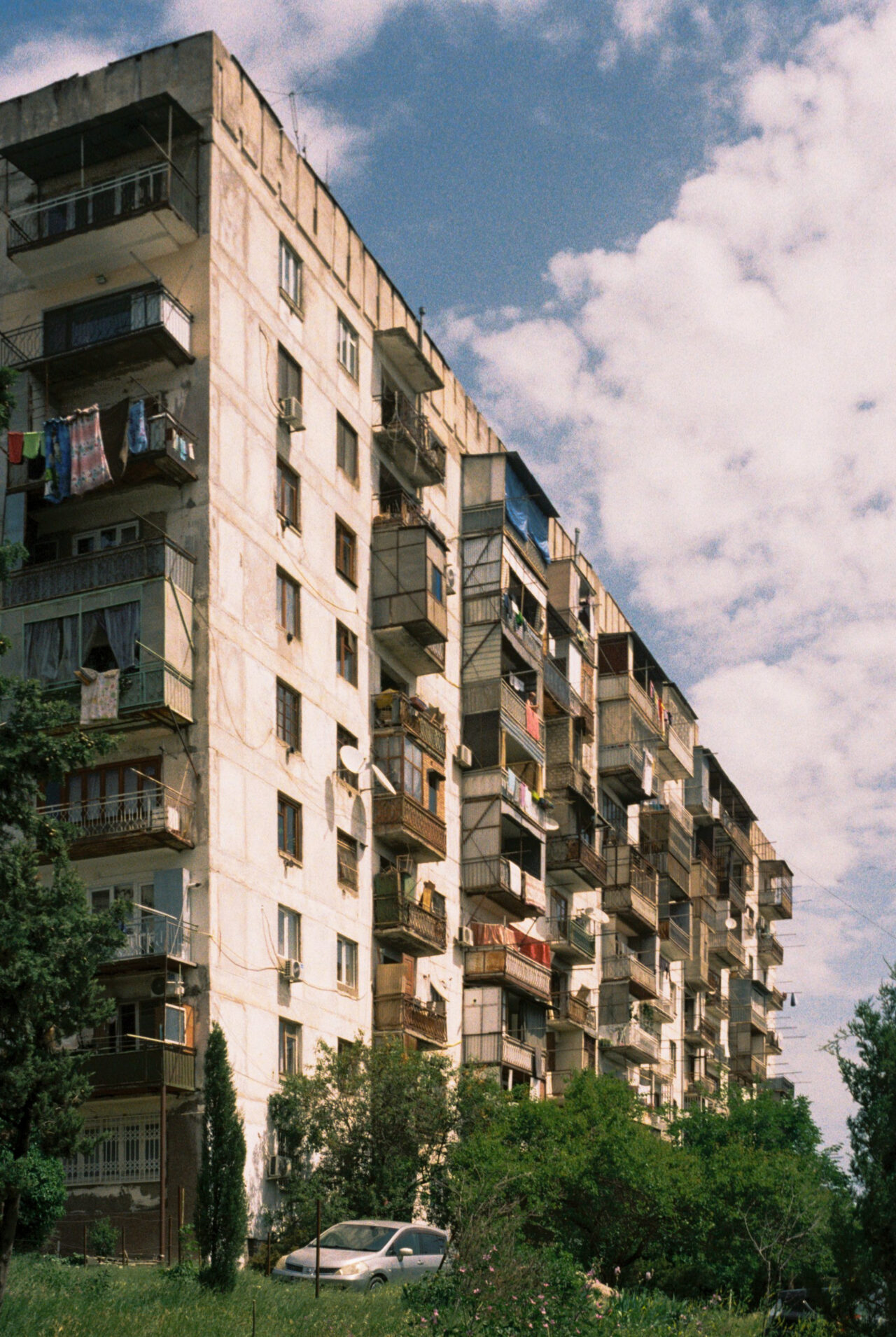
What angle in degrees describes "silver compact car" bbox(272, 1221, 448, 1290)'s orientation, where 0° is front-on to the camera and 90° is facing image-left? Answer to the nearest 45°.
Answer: approximately 45°

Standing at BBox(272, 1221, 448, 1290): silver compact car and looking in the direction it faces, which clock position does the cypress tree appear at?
The cypress tree is roughly at 1 o'clock from the silver compact car.

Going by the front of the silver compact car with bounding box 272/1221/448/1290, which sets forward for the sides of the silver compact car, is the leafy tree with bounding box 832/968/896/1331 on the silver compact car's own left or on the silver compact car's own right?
on the silver compact car's own left

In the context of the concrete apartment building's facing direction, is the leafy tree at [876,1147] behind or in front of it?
in front

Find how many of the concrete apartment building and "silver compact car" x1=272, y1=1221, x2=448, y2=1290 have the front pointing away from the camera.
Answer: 0
